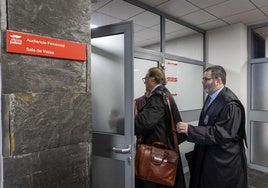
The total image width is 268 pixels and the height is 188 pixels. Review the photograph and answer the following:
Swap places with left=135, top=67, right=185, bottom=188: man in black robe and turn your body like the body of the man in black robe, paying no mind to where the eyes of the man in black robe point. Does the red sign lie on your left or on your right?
on your left

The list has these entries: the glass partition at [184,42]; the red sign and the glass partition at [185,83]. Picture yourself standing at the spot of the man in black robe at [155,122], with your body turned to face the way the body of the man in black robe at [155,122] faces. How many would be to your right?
2

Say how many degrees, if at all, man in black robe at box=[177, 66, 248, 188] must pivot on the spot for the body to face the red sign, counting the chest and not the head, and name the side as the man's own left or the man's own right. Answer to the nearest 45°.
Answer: approximately 45° to the man's own left

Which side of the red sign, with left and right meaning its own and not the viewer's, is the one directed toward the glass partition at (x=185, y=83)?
left

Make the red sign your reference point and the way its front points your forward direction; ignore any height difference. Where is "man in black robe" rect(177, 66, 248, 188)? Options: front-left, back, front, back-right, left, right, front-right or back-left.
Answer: front-left

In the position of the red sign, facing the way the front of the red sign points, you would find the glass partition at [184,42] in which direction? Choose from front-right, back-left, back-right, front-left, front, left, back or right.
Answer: left

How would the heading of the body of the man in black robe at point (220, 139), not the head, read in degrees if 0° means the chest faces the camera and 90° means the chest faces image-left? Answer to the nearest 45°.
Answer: approximately 90°

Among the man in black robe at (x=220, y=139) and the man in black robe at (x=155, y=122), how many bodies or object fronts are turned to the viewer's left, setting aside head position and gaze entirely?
2

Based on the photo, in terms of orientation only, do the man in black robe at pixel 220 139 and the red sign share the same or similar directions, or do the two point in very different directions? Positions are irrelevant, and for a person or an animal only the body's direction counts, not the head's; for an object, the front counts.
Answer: very different directions

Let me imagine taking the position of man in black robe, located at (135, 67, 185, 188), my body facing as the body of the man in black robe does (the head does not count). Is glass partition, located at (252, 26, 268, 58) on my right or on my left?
on my right

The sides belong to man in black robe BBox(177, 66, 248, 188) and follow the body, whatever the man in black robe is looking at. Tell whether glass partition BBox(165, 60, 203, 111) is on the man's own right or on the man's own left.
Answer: on the man's own right

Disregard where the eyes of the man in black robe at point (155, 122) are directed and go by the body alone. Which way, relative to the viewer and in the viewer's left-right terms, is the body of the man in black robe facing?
facing to the left of the viewer
